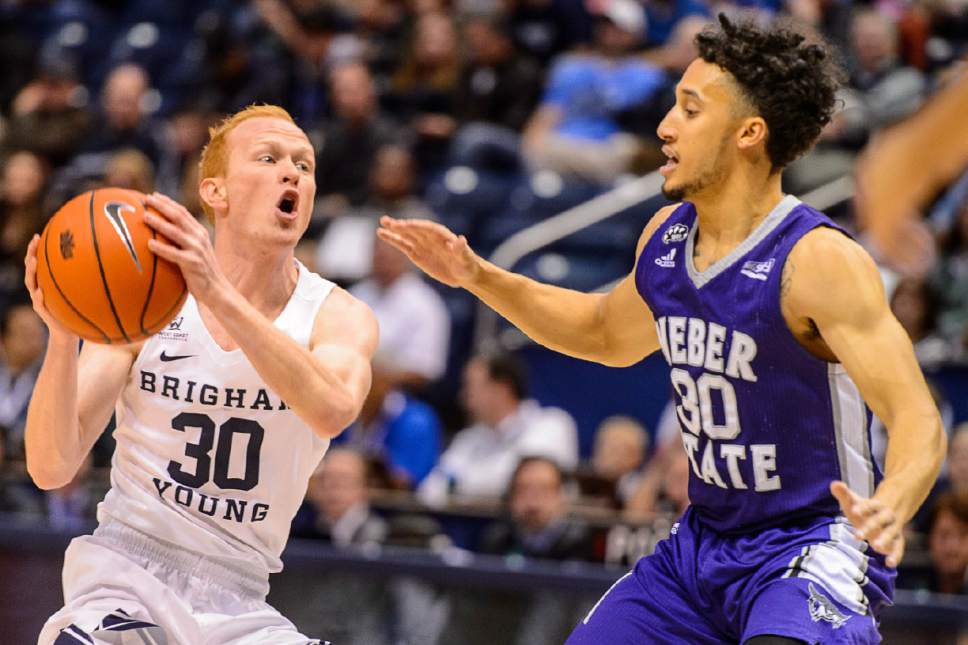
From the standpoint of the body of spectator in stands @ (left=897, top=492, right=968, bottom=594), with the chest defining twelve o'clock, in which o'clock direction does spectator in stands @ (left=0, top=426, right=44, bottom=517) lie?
spectator in stands @ (left=0, top=426, right=44, bottom=517) is roughly at 3 o'clock from spectator in stands @ (left=897, top=492, right=968, bottom=594).

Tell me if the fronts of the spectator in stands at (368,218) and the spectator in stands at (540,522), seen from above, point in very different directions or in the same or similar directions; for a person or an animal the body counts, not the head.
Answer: same or similar directions

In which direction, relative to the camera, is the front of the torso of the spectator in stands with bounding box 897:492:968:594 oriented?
toward the camera

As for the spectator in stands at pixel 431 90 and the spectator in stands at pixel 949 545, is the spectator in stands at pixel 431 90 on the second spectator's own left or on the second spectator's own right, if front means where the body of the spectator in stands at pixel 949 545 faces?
on the second spectator's own right

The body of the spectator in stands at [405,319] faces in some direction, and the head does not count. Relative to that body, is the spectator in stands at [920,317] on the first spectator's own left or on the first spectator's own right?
on the first spectator's own left

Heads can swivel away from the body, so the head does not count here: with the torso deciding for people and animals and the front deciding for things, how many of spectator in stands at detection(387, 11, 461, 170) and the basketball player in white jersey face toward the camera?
2

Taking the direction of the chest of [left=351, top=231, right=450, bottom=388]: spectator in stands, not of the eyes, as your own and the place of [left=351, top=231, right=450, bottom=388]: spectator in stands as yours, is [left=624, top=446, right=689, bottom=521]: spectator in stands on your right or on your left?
on your left

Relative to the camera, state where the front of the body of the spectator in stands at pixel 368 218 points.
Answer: toward the camera

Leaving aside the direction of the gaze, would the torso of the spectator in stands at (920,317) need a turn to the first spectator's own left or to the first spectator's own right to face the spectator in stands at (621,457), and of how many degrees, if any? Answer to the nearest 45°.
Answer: approximately 45° to the first spectator's own right

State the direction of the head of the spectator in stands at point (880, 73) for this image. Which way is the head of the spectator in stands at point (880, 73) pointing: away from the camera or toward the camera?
toward the camera

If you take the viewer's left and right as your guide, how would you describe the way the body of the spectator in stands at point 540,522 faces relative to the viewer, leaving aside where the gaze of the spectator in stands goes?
facing the viewer

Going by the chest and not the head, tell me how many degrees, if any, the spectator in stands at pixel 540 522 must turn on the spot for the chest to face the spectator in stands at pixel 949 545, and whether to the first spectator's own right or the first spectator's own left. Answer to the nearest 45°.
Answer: approximately 90° to the first spectator's own left
